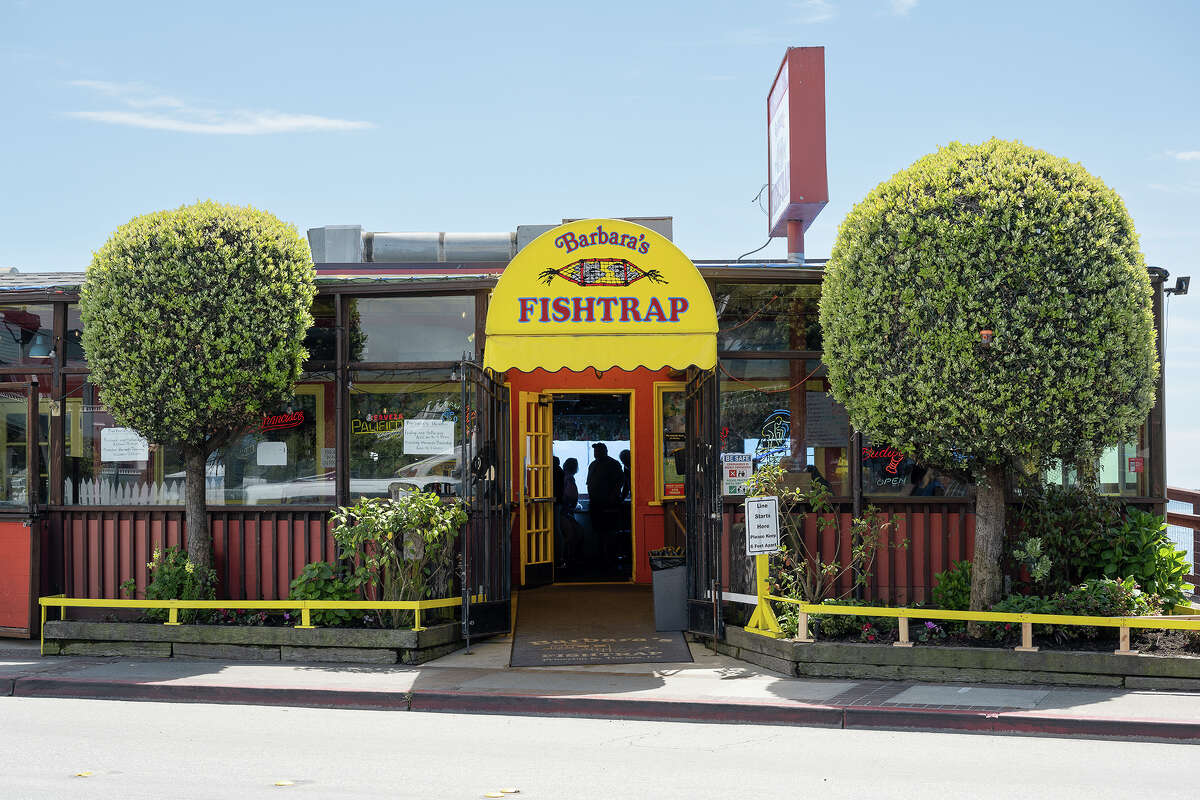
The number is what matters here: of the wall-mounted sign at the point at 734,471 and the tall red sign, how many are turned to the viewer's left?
1

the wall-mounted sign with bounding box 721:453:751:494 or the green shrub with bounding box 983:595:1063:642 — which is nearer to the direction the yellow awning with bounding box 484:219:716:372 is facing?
the green shrub

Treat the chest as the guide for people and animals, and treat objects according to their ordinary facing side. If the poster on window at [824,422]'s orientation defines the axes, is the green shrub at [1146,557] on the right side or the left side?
on its left

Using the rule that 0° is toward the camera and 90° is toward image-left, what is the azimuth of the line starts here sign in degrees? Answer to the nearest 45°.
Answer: approximately 0°

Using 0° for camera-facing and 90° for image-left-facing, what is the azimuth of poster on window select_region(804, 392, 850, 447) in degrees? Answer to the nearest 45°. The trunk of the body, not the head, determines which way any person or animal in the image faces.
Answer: approximately 0°

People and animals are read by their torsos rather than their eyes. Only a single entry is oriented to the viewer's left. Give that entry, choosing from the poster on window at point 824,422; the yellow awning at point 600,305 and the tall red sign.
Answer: the tall red sign
